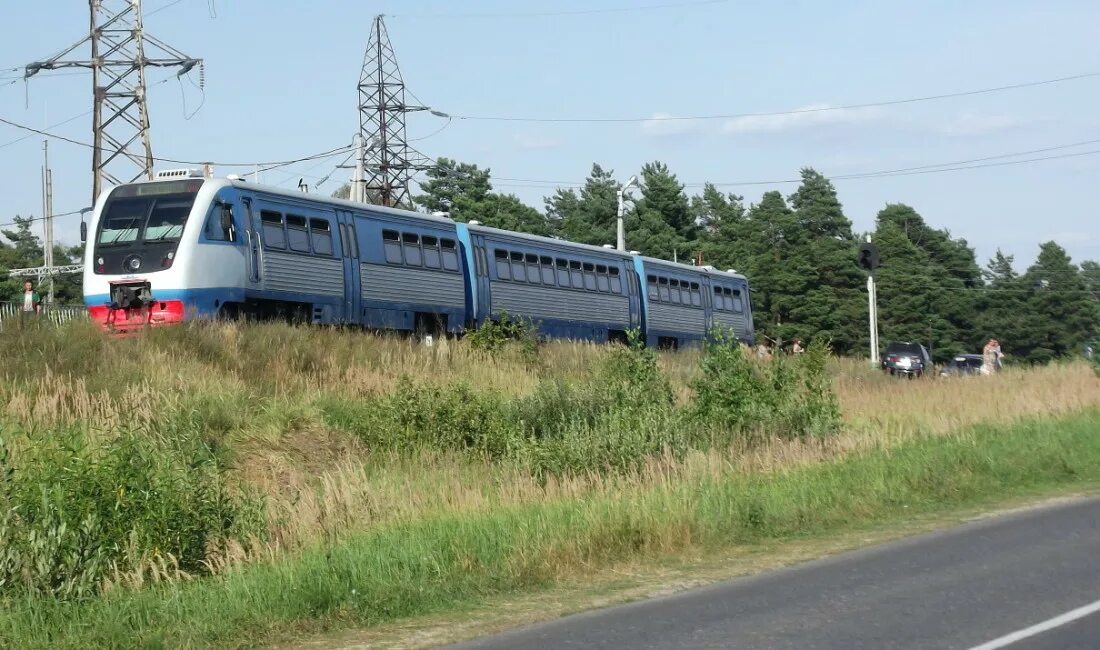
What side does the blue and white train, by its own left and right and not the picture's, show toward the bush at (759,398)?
left

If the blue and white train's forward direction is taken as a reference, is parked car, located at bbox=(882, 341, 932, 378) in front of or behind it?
behind

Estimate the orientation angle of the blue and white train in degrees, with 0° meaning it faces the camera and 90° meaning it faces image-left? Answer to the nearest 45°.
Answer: approximately 45°

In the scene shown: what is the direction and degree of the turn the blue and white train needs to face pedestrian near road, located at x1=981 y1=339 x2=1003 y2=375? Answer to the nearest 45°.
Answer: approximately 180°
